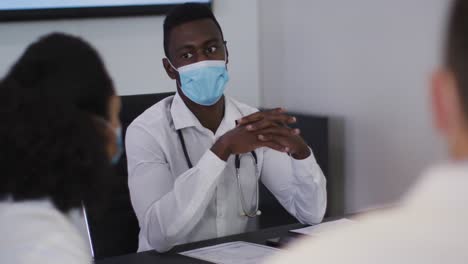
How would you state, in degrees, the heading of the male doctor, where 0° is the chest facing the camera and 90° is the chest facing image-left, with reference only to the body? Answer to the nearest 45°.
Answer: approximately 315°
